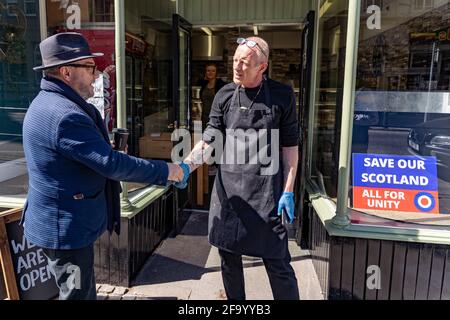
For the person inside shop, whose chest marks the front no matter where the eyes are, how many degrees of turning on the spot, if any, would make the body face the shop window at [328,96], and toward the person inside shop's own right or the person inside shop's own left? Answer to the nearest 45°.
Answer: approximately 45° to the person inside shop's own left

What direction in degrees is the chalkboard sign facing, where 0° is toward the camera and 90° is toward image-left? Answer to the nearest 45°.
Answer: approximately 0°

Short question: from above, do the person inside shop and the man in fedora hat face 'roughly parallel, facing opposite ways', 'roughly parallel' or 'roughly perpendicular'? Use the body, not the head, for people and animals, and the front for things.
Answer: roughly perpendicular

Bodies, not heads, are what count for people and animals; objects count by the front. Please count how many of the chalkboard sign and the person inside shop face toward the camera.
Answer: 2

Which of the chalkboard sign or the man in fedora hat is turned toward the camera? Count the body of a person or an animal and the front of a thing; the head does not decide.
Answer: the chalkboard sign

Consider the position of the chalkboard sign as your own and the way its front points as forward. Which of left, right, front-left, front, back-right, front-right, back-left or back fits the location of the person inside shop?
back-left

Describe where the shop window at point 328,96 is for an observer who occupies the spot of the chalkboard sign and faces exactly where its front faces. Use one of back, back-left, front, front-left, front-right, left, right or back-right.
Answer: left

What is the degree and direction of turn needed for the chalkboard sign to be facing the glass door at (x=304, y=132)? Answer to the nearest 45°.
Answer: approximately 90° to its left

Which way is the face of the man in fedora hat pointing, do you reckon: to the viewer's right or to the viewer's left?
to the viewer's right

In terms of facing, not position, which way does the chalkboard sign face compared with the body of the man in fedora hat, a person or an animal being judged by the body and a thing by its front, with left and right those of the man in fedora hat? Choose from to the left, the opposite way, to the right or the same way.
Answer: to the right

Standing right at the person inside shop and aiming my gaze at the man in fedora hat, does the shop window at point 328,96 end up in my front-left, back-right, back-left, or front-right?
front-left

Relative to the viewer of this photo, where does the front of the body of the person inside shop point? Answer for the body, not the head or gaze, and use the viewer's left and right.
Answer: facing the viewer

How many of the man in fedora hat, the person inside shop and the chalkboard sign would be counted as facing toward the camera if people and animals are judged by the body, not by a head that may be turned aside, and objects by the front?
2

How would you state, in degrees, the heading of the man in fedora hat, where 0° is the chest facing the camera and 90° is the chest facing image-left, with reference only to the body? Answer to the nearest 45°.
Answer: approximately 270°
